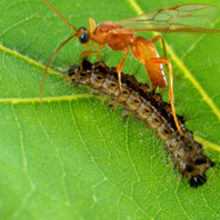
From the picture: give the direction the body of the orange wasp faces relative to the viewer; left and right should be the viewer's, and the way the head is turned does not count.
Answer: facing to the left of the viewer

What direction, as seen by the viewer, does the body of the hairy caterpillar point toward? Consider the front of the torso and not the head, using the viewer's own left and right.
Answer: facing the viewer and to the right of the viewer
